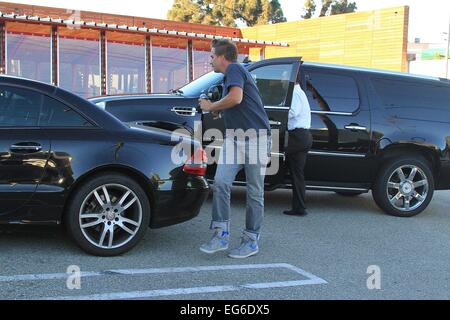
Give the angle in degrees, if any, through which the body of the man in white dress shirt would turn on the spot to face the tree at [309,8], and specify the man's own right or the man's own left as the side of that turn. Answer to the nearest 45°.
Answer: approximately 90° to the man's own right

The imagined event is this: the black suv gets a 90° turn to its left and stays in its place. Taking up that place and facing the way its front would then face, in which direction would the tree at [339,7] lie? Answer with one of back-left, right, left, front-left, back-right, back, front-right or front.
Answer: back

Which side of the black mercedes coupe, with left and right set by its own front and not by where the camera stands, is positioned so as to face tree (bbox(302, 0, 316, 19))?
right

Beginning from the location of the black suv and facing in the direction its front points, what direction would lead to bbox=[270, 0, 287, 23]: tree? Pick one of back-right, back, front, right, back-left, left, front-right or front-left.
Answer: right

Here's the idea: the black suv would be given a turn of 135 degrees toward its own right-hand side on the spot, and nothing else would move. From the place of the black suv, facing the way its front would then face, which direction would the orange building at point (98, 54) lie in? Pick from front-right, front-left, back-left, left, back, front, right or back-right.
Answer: left

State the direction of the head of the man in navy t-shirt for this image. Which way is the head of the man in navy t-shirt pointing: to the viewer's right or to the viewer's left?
to the viewer's left

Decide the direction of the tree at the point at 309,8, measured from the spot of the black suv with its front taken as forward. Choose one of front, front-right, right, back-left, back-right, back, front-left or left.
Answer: right

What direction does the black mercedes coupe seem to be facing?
to the viewer's left

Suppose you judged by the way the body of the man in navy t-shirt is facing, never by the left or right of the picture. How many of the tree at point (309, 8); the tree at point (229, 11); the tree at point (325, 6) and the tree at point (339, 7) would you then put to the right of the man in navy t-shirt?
4

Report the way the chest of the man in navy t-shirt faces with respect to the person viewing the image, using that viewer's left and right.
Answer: facing to the left of the viewer

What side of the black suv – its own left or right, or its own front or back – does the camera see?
left

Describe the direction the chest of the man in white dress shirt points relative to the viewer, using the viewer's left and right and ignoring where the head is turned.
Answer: facing to the left of the viewer
